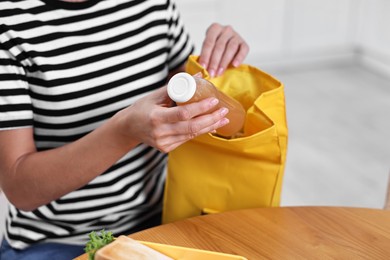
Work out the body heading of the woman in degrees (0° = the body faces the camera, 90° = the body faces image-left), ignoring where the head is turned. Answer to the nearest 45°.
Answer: approximately 315°
